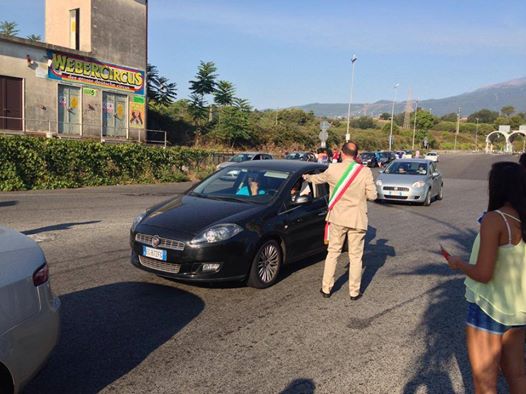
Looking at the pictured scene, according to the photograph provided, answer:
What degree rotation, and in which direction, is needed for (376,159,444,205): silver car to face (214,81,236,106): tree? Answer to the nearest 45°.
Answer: approximately 90° to its right

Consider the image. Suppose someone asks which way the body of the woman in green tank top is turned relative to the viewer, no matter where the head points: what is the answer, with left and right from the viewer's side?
facing away from the viewer and to the left of the viewer

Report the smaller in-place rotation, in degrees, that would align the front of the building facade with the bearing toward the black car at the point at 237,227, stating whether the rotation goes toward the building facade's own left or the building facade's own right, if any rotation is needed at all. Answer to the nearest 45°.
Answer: approximately 45° to the building facade's own right

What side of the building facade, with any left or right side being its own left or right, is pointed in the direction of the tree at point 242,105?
left

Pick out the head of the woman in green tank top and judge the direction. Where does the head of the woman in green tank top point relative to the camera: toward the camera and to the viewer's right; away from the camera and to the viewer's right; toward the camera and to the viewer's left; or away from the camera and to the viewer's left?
away from the camera and to the viewer's left

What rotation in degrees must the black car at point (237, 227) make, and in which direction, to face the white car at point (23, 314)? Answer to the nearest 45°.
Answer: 0° — it already faces it
